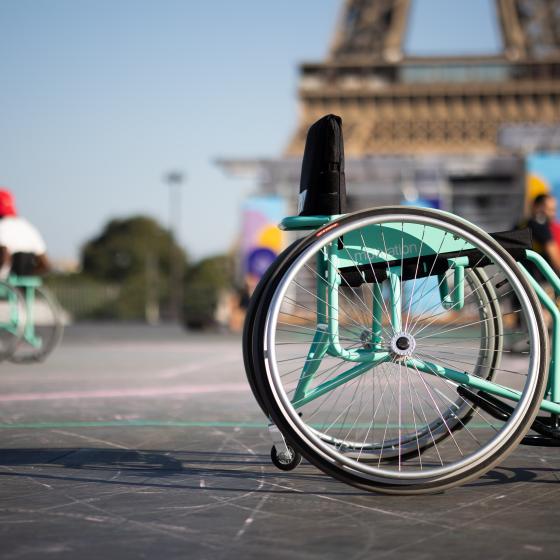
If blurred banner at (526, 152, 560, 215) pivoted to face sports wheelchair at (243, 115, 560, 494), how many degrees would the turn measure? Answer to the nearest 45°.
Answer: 0° — it already faces it

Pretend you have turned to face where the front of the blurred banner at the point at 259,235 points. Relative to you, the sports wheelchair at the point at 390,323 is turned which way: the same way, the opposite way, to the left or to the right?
to the left

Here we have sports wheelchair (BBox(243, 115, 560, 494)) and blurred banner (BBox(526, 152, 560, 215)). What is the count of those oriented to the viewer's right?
1

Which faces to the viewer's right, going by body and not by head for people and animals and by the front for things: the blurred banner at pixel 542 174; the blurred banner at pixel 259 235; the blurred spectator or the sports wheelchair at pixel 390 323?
the sports wheelchair

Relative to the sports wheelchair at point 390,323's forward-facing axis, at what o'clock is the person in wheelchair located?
The person in wheelchair is roughly at 8 o'clock from the sports wheelchair.

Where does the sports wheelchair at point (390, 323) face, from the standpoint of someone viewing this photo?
facing to the right of the viewer

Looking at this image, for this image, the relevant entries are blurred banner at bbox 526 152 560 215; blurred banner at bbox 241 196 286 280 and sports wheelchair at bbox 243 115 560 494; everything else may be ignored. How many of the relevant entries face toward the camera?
2

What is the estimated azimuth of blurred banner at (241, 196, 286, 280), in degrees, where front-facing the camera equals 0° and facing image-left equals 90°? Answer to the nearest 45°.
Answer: approximately 0°

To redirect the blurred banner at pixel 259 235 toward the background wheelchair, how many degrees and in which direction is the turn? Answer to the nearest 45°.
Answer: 0° — it already faces it
